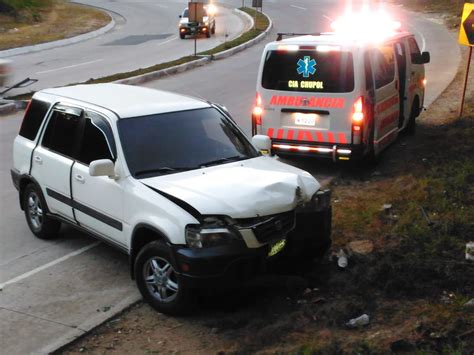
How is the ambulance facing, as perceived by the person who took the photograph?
facing away from the viewer and to the right of the viewer

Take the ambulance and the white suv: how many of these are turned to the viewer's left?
0

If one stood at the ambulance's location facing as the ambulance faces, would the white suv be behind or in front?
behind

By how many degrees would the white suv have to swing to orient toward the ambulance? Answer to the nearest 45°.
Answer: approximately 90° to its left

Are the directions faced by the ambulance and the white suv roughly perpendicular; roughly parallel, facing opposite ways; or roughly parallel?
roughly perpendicular
